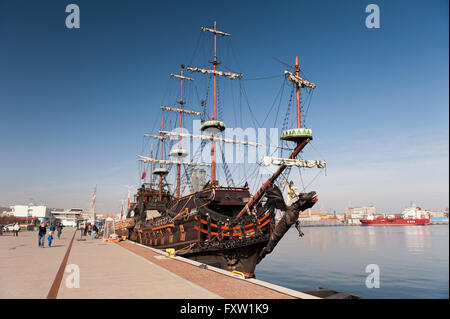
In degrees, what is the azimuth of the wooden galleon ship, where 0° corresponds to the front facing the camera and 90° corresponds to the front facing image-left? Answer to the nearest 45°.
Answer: approximately 315°
